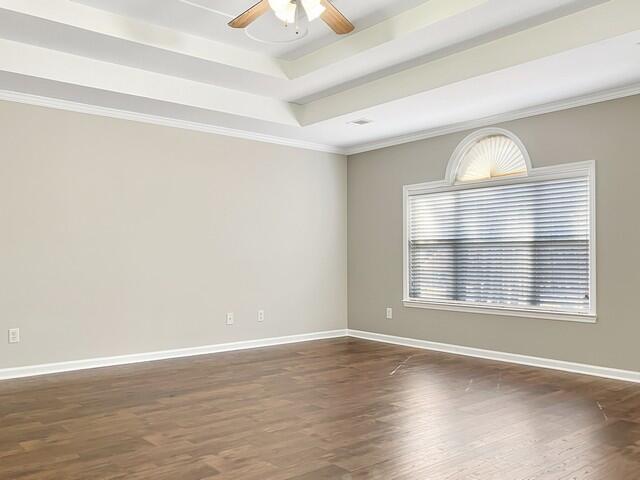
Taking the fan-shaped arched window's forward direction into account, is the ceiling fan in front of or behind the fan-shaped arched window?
in front

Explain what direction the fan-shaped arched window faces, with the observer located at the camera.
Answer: facing the viewer and to the left of the viewer
